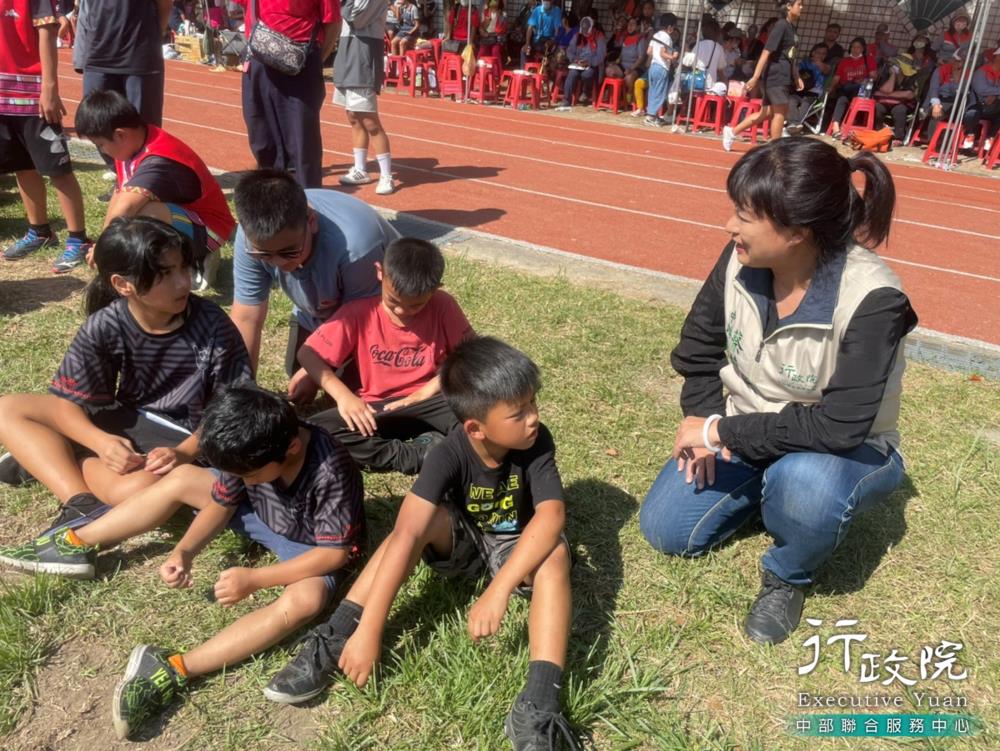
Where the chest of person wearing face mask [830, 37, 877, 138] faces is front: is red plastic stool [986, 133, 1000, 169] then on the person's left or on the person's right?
on the person's left

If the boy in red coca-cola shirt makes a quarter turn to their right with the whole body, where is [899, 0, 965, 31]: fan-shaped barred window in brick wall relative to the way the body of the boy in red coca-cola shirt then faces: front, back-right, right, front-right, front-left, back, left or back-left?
back-right

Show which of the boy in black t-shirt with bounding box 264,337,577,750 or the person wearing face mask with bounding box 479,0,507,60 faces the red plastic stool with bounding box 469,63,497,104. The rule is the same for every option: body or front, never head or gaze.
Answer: the person wearing face mask

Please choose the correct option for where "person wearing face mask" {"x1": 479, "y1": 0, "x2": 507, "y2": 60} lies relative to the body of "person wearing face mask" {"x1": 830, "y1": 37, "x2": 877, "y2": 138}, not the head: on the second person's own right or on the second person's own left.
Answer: on the second person's own right

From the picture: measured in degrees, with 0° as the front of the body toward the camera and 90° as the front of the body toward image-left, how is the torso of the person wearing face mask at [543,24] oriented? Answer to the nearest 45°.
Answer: approximately 45°

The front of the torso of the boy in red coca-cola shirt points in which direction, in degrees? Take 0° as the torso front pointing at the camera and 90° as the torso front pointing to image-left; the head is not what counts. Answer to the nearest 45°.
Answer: approximately 0°

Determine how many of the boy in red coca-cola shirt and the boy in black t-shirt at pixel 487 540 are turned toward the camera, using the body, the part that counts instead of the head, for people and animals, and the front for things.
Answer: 2
